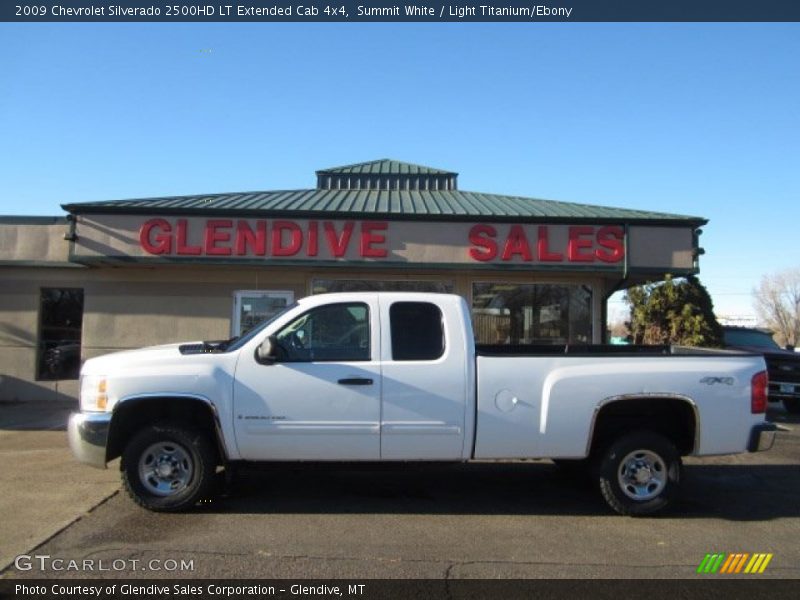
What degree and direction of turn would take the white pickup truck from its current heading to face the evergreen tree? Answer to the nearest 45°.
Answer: approximately 135° to its right

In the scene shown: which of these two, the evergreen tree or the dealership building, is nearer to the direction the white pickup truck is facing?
the dealership building

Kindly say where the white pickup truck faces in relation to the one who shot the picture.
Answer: facing to the left of the viewer

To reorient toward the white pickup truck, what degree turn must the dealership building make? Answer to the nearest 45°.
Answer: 0° — it already faces it

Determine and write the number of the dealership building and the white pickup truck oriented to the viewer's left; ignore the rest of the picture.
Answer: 1

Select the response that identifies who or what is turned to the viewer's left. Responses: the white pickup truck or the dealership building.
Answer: the white pickup truck

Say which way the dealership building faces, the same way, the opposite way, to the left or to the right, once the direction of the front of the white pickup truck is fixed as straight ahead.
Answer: to the left

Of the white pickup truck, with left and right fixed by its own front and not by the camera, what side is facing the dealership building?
right

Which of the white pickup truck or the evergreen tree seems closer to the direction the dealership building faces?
the white pickup truck

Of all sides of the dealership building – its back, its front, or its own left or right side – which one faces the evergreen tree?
left
